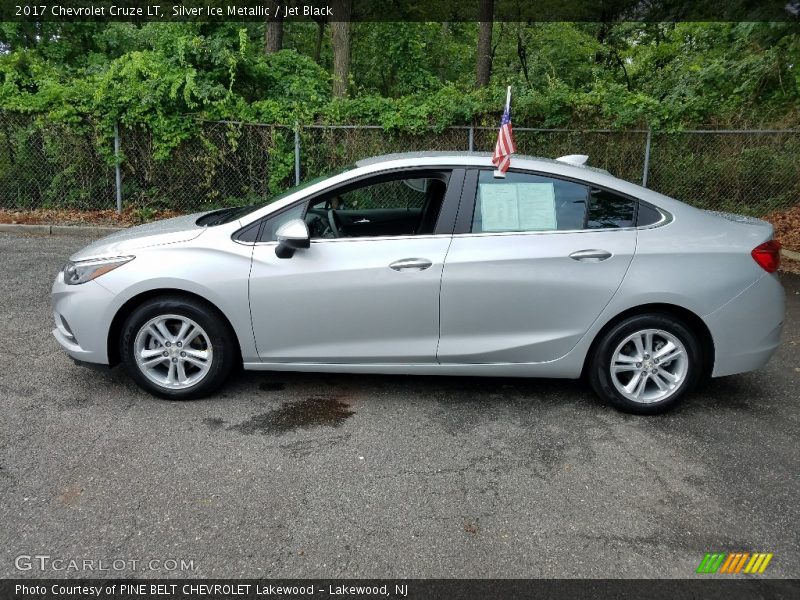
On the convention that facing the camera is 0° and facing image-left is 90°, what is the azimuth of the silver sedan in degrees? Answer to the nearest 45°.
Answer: approximately 90°

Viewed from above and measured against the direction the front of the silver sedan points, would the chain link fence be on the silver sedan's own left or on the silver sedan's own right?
on the silver sedan's own right
